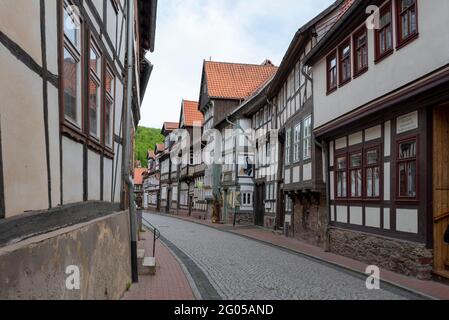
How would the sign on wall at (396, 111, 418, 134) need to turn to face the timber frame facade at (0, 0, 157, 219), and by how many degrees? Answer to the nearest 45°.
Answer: approximately 45° to its left

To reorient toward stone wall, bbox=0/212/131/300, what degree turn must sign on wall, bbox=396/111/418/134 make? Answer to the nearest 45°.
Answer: approximately 45° to its left

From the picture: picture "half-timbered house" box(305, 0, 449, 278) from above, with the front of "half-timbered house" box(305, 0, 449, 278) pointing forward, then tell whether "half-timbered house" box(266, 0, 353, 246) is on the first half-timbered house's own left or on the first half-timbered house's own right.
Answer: on the first half-timbered house's own right

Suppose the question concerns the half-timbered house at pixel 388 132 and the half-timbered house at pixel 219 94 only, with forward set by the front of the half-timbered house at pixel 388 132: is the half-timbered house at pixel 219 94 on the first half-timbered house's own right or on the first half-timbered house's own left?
on the first half-timbered house's own right

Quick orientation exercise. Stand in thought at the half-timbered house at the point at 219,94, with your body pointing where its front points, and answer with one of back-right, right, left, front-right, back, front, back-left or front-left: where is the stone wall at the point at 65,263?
front-left

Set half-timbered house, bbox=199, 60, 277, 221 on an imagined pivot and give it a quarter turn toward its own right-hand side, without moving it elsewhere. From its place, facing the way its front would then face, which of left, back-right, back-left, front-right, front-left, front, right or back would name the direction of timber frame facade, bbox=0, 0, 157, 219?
back-left

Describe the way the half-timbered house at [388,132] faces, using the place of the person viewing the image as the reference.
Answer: facing the viewer and to the left of the viewer

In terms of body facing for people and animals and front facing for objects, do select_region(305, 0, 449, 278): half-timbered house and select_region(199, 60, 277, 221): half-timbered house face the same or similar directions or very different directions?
same or similar directions

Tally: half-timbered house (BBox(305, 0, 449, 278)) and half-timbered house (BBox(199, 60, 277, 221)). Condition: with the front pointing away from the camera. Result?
0

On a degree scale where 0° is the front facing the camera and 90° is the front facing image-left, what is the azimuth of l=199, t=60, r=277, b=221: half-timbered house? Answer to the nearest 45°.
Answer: approximately 45°

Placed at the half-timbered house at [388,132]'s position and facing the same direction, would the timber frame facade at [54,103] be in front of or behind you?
in front
